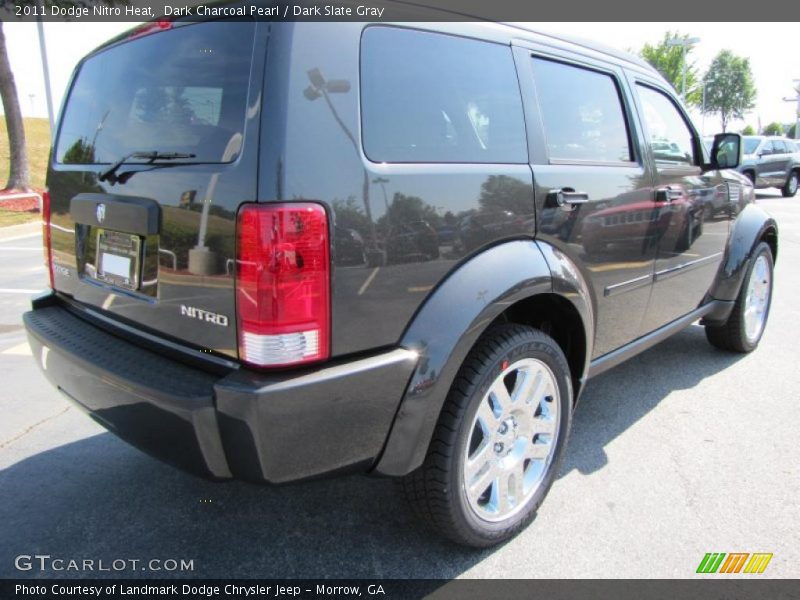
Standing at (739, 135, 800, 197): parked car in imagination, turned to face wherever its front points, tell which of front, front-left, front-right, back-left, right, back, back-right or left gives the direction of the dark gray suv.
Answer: front-left

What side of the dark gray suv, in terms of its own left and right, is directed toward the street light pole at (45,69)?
left

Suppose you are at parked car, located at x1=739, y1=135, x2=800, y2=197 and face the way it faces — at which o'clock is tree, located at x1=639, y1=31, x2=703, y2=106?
The tree is roughly at 4 o'clock from the parked car.

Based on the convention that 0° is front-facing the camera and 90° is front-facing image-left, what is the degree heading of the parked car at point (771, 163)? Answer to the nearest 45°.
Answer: approximately 45°

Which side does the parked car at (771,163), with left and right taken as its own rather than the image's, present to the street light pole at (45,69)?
front

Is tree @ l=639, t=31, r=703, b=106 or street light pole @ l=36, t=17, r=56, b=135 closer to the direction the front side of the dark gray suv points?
the tree

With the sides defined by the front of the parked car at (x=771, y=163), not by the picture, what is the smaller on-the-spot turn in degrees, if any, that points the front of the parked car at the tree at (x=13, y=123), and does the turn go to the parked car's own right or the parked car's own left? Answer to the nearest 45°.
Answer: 0° — it already faces it

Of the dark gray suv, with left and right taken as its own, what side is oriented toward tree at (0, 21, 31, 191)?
left

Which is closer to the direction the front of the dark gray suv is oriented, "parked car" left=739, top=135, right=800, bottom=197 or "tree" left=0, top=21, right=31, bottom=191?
the parked car

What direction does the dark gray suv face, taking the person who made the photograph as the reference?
facing away from the viewer and to the right of the viewer
